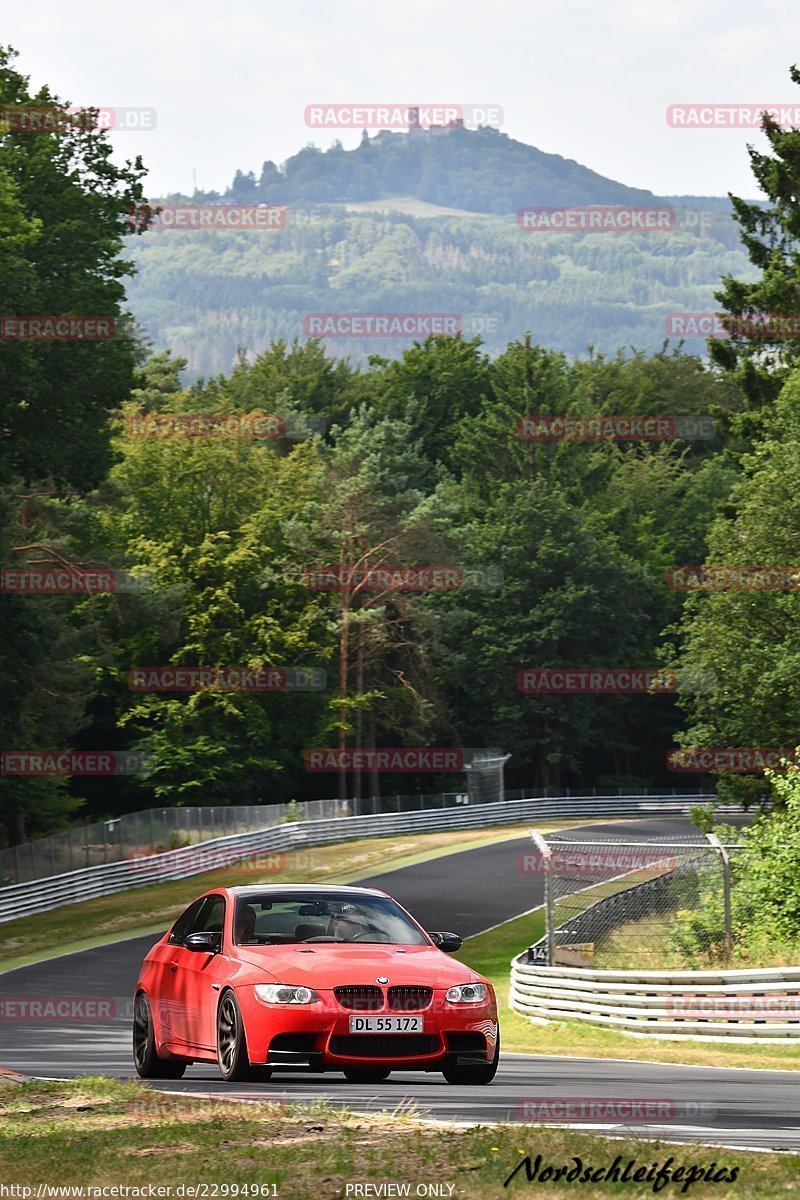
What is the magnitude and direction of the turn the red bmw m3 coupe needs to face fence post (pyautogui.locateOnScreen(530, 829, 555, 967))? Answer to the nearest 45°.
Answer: approximately 135° to its left

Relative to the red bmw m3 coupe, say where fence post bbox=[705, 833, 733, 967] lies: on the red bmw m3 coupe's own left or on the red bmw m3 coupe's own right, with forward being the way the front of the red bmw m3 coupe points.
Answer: on the red bmw m3 coupe's own left

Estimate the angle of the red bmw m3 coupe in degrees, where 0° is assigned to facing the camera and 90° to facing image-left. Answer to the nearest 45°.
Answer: approximately 315°

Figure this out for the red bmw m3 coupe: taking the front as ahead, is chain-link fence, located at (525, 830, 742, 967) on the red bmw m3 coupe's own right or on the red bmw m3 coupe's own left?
on the red bmw m3 coupe's own left

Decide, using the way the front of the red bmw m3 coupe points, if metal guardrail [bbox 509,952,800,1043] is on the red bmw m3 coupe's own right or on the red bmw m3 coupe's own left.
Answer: on the red bmw m3 coupe's own left

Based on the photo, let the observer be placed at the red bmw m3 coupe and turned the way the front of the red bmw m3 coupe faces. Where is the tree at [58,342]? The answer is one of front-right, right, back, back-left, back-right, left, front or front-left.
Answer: back-left
